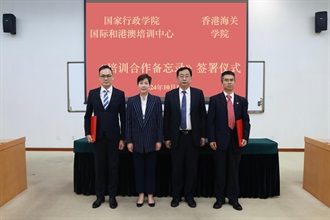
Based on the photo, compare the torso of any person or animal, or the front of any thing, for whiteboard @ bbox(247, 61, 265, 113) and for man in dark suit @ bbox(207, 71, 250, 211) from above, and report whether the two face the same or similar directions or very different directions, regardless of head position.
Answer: same or similar directions

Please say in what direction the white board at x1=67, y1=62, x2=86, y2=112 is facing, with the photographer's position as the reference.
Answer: facing the viewer

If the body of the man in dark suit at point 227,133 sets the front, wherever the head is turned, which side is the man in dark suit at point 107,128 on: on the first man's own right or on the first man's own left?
on the first man's own right

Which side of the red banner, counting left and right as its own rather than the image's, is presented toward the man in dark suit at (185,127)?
front

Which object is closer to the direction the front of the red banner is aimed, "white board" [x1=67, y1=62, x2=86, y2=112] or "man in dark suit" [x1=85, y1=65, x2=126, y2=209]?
the man in dark suit

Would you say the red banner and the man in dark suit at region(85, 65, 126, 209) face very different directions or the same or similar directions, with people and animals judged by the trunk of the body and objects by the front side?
same or similar directions

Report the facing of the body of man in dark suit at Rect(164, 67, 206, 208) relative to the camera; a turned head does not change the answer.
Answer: toward the camera

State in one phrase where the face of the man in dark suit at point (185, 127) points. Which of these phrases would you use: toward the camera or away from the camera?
toward the camera

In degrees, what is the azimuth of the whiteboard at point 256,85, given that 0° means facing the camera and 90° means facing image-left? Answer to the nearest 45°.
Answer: approximately 0°

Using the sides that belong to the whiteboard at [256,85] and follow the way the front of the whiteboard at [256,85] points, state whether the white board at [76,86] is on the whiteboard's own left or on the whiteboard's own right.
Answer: on the whiteboard's own right

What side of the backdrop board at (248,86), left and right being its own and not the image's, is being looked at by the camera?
front
